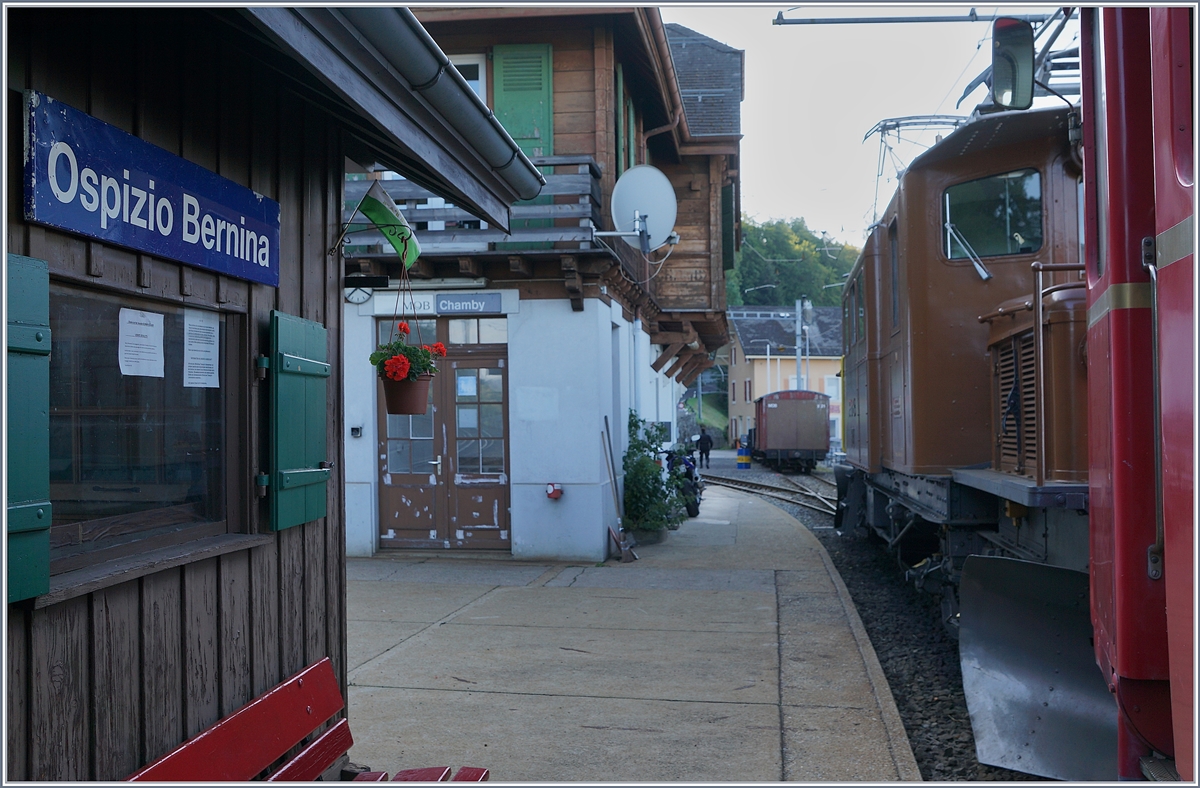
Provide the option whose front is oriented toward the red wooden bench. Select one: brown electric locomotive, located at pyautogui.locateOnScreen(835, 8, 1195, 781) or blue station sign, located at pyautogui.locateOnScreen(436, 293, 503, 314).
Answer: the blue station sign

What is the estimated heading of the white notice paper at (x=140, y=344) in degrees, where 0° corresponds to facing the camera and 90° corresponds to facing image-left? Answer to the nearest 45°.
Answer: approximately 315°
